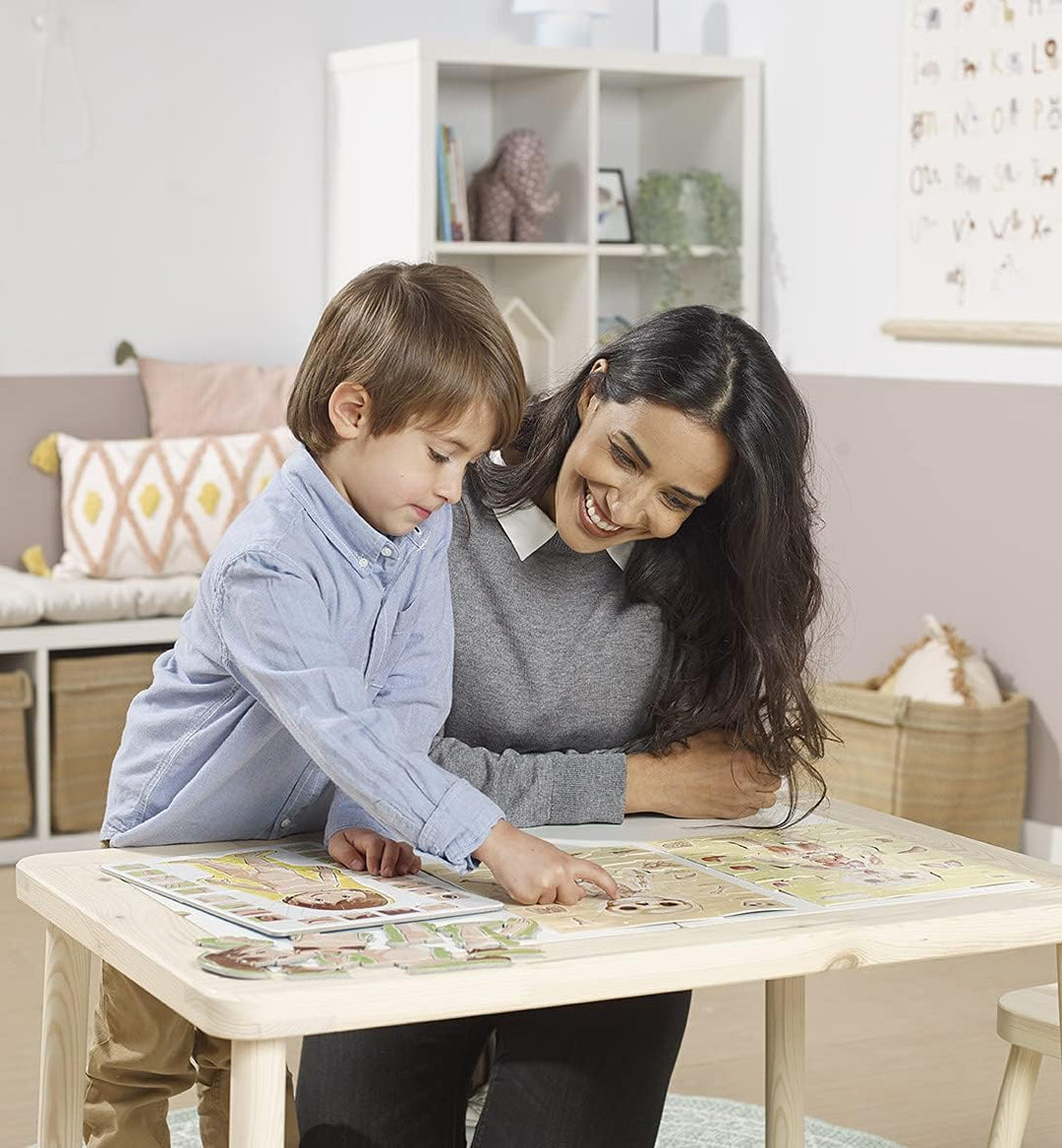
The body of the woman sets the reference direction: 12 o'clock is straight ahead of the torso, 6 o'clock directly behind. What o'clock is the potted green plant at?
The potted green plant is roughly at 6 o'clock from the woman.

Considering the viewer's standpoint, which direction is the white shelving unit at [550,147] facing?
facing the viewer and to the right of the viewer

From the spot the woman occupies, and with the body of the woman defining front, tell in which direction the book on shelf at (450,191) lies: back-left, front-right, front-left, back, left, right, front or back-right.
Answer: back

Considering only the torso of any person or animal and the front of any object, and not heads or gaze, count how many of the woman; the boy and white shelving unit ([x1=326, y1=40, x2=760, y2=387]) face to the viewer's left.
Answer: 0

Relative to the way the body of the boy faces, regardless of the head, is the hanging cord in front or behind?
behind

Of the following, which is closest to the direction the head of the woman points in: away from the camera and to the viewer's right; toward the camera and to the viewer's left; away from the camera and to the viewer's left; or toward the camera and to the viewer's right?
toward the camera and to the viewer's left

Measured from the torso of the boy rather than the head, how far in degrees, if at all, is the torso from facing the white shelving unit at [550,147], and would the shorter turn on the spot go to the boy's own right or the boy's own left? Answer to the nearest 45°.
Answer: approximately 135° to the boy's own left

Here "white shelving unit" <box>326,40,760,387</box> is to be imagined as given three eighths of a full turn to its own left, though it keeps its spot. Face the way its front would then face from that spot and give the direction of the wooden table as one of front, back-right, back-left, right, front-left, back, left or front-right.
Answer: back

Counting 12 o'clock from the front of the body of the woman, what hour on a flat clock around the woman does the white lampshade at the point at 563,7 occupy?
The white lampshade is roughly at 6 o'clock from the woman.

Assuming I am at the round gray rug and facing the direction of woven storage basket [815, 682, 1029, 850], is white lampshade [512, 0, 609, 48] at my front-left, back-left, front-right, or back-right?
front-left

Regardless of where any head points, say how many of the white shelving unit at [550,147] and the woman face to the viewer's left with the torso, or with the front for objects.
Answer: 0

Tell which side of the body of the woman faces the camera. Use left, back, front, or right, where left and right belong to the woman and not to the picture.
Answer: front

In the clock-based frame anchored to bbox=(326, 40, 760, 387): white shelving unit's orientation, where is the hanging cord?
The hanging cord is roughly at 4 o'clock from the white shelving unit.

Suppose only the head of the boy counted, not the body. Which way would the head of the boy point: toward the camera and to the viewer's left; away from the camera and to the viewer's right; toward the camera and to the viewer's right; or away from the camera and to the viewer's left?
toward the camera and to the viewer's right
